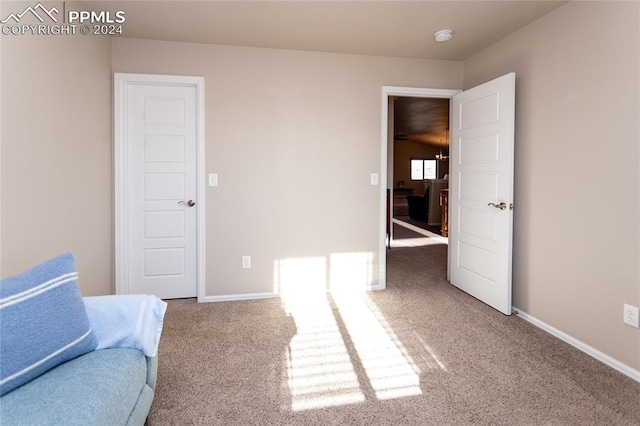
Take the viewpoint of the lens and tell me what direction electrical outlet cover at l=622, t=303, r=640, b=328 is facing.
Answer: facing the viewer and to the left of the viewer

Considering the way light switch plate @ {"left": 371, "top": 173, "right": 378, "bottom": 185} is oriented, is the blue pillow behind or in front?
in front

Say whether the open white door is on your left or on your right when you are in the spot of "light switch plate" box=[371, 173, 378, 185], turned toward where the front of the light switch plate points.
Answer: on your left

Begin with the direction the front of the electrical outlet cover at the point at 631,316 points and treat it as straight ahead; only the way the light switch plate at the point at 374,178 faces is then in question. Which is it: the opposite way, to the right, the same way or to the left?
to the left

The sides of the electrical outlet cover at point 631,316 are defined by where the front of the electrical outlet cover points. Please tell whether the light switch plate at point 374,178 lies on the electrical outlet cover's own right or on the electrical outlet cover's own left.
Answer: on the electrical outlet cover's own right

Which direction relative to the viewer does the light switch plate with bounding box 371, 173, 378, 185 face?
toward the camera

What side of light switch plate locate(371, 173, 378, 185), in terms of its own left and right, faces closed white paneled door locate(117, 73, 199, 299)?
right

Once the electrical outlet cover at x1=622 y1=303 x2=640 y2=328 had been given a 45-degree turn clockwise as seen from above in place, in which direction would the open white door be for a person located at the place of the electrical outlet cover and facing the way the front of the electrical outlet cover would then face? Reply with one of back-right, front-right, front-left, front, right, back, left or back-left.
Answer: front-right

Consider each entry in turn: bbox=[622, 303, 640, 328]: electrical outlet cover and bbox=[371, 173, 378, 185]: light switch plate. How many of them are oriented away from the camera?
0

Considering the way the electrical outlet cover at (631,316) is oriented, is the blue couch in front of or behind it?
in front

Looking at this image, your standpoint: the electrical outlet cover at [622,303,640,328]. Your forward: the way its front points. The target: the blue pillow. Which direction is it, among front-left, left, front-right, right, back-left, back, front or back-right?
front
